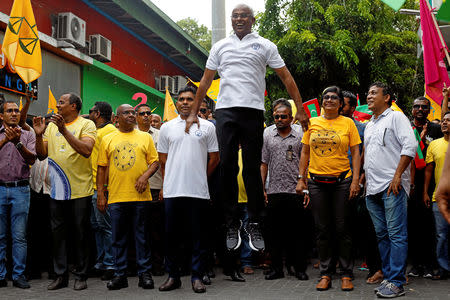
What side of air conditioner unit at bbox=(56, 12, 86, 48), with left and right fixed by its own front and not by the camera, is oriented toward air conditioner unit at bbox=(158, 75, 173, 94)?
left

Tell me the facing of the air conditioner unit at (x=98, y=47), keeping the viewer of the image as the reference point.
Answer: facing the viewer and to the right of the viewer

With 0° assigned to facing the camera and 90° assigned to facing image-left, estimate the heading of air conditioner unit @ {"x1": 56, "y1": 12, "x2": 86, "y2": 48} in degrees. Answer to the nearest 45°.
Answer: approximately 315°

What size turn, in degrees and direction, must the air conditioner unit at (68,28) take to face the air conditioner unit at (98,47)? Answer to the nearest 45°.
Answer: approximately 90° to its left

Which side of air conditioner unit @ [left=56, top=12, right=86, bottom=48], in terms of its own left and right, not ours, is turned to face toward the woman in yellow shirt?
front

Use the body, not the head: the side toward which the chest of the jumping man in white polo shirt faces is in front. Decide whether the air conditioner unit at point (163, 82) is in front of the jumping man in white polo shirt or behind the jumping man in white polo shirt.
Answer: behind

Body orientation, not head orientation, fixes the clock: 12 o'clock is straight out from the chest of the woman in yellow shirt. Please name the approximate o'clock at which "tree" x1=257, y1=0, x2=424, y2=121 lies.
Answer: The tree is roughly at 6 o'clock from the woman in yellow shirt.

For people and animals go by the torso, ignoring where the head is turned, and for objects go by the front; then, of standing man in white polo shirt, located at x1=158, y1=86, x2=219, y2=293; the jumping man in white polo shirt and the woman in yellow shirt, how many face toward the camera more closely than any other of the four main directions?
3
